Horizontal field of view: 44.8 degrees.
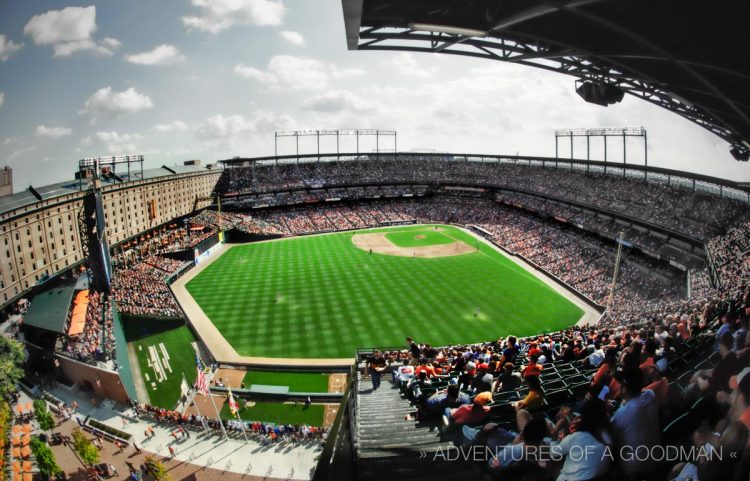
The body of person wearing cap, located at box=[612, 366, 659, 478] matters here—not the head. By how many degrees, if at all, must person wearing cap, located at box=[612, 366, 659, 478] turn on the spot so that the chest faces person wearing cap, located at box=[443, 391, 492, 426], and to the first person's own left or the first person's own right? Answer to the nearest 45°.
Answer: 0° — they already face them

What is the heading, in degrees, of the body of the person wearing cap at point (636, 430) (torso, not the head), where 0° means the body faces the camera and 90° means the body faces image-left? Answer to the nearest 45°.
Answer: approximately 135°

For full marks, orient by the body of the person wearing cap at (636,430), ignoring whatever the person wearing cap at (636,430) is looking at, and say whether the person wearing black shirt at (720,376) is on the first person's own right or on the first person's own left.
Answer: on the first person's own right

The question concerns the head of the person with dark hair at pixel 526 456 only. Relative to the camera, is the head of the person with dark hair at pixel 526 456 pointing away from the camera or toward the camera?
away from the camera
